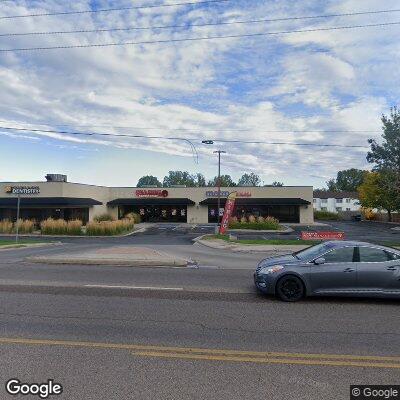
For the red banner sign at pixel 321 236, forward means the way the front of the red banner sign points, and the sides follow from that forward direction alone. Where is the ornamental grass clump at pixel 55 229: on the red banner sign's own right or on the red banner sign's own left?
on the red banner sign's own right

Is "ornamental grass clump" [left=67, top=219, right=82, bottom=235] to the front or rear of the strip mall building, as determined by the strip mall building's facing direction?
to the front

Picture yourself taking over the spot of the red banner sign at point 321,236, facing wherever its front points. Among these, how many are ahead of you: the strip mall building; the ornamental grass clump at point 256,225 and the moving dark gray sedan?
1

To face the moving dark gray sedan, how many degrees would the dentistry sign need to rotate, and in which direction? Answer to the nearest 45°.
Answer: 0° — it already faces it

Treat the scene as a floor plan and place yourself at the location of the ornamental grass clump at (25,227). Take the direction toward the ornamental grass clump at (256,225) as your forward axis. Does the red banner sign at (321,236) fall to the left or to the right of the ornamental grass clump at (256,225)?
right

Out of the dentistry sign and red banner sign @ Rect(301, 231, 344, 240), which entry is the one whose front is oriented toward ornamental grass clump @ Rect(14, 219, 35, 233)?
the dentistry sign

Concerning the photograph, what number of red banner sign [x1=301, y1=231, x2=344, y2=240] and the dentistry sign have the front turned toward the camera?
2

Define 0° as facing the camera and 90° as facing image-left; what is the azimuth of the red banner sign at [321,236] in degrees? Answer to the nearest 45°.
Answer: approximately 0°

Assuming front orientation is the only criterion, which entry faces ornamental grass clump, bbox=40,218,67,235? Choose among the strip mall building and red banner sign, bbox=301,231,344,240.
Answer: the strip mall building
